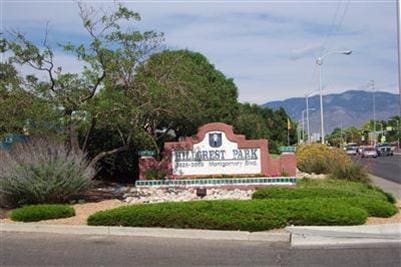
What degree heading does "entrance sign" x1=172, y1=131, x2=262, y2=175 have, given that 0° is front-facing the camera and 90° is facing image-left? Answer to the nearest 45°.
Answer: approximately 0°

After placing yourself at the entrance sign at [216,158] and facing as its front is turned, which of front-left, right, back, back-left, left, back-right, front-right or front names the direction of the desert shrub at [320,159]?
back-left

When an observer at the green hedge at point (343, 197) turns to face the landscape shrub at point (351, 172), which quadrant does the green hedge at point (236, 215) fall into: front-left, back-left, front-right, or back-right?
back-left

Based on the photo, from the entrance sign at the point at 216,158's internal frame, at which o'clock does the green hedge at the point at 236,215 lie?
The green hedge is roughly at 12 o'clock from the entrance sign.

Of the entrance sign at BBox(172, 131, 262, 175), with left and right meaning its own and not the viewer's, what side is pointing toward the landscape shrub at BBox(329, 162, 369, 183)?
left
